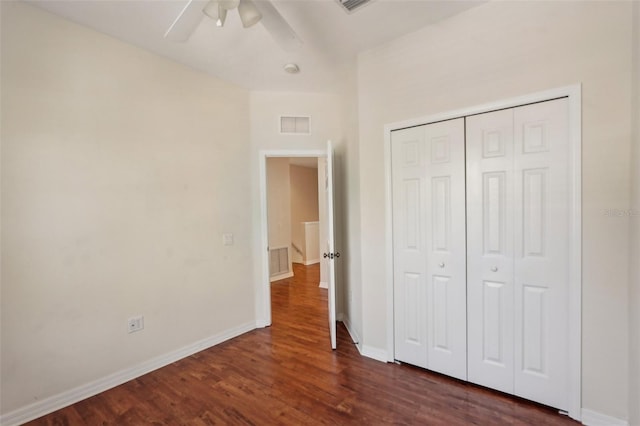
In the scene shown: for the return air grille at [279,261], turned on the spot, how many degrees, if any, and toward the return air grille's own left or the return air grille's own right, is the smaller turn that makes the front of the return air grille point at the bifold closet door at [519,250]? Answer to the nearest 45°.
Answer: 0° — it already faces it

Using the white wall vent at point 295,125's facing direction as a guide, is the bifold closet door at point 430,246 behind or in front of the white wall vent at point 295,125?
in front

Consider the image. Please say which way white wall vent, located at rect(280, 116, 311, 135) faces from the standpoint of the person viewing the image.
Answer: facing the viewer

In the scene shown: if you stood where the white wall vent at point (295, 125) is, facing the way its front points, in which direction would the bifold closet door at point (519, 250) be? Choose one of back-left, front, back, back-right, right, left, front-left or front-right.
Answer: front-left

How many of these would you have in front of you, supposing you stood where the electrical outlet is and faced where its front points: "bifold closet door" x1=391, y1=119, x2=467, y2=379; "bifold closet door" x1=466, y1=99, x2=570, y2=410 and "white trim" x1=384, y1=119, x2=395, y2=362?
3

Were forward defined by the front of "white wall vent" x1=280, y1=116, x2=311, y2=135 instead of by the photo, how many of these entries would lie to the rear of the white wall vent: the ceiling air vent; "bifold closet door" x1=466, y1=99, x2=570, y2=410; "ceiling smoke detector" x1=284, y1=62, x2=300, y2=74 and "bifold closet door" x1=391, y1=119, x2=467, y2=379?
0

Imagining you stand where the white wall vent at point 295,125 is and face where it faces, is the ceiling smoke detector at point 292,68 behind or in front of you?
in front

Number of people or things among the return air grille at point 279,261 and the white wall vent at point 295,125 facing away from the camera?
0

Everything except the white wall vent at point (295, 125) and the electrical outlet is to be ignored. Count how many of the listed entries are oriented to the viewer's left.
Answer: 0

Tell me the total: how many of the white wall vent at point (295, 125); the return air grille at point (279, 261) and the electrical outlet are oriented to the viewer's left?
0

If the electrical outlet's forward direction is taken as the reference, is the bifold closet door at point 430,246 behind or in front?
in front

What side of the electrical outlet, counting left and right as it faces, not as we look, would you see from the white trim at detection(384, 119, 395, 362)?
front

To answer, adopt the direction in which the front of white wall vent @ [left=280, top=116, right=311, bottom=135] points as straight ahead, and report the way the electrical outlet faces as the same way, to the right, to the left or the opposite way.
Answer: to the left

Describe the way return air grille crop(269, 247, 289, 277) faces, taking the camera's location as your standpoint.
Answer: facing the viewer and to the right of the viewer
